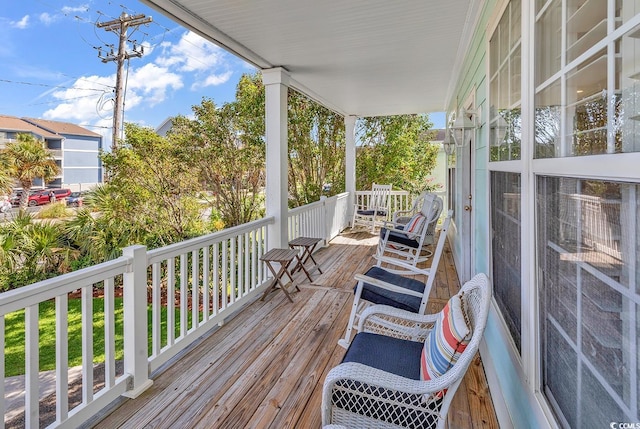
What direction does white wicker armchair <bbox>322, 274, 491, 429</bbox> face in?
to the viewer's left

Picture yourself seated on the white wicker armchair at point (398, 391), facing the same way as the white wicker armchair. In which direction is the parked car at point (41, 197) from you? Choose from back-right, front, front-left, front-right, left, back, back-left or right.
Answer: front-right

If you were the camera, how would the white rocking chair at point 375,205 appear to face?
facing the viewer and to the left of the viewer

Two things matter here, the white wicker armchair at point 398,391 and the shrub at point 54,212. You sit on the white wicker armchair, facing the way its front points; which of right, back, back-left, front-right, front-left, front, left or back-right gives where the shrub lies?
front-right

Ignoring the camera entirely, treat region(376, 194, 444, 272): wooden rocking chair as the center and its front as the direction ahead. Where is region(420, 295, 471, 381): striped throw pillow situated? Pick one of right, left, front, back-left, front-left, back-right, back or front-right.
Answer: left

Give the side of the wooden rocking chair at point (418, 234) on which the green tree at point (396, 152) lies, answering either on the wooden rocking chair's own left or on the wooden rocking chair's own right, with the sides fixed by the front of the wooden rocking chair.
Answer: on the wooden rocking chair's own right

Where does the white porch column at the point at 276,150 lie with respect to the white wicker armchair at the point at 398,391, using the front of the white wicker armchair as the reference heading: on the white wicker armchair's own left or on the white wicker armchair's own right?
on the white wicker armchair's own right

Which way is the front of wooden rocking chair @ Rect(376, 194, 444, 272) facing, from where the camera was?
facing to the left of the viewer
